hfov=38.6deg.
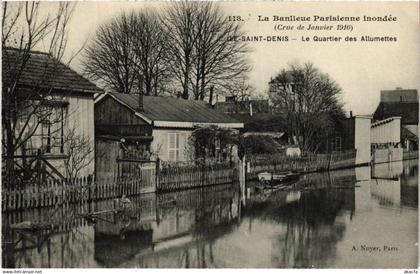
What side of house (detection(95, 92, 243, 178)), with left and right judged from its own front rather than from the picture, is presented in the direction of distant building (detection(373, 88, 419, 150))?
left

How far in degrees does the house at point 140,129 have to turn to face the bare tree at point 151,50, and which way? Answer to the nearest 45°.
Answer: approximately 135° to its left

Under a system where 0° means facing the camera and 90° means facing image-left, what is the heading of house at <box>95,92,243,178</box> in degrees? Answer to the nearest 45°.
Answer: approximately 315°
